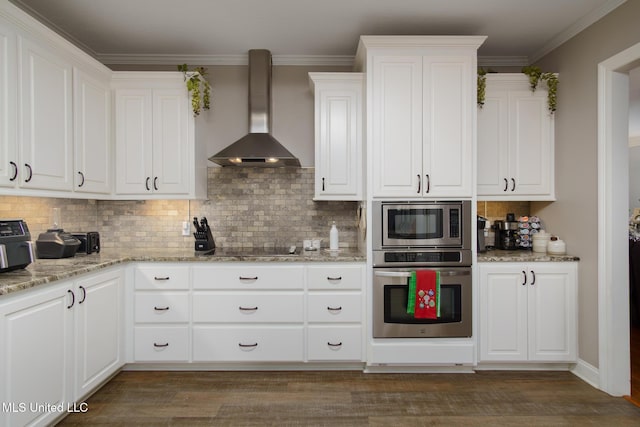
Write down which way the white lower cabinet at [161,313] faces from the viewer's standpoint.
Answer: facing the viewer

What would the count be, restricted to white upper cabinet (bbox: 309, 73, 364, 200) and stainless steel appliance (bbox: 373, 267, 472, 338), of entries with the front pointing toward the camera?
2

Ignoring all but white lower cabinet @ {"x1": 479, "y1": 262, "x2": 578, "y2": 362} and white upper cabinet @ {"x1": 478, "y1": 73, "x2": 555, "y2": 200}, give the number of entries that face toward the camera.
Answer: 2

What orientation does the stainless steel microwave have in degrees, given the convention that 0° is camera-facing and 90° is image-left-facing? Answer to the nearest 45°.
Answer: approximately 0°

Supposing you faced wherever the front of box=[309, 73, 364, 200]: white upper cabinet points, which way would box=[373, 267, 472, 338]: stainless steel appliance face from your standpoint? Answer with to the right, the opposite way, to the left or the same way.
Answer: the same way

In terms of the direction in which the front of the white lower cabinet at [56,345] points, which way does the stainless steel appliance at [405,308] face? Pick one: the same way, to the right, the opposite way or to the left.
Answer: to the right

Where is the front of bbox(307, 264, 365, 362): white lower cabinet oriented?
toward the camera

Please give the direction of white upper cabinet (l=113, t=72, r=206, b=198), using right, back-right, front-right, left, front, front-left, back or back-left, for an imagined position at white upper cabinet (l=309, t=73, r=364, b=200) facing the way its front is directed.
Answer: right

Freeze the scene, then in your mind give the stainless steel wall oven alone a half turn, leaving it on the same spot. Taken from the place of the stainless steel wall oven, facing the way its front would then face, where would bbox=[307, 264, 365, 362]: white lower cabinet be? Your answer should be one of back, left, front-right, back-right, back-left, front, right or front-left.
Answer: left

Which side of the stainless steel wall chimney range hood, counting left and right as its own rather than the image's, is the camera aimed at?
front

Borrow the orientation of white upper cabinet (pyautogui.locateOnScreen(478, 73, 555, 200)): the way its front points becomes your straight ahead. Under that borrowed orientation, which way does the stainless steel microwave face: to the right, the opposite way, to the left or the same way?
the same way

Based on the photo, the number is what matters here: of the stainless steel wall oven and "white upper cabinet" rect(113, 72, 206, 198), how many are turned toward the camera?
2

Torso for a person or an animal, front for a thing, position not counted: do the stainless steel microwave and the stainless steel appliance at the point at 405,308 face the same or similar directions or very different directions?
same or similar directions

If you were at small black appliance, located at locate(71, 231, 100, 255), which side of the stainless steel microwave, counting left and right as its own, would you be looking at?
right

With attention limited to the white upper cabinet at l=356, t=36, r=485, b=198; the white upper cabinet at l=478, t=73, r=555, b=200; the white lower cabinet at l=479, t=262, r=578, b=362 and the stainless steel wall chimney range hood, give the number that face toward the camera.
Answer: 4

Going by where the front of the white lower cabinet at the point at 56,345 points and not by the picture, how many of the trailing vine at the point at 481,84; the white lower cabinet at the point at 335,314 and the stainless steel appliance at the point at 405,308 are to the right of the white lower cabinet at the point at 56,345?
0

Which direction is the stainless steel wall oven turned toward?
toward the camera
